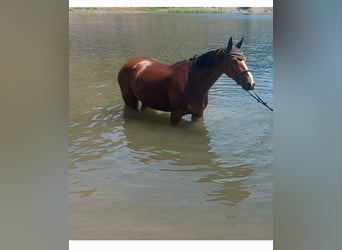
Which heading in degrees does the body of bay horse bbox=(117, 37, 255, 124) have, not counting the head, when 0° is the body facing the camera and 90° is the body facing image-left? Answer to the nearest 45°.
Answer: approximately 315°
